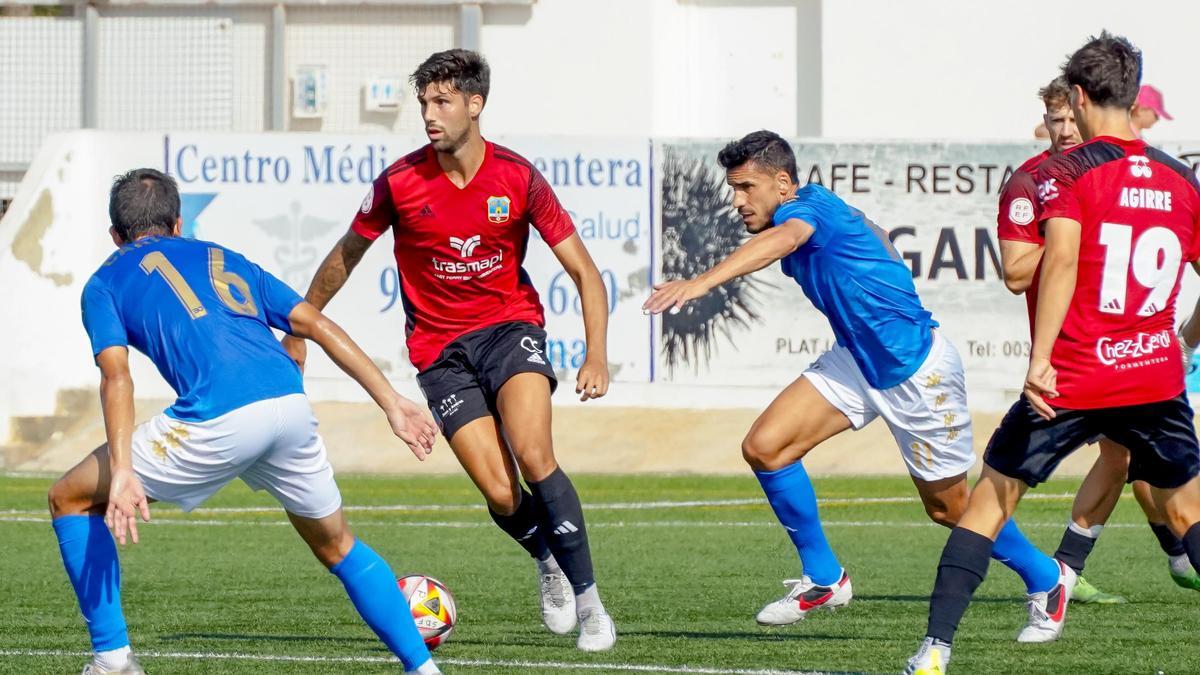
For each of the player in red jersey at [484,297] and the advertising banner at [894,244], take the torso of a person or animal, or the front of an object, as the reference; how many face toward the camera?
2

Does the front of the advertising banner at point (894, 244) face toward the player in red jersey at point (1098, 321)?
yes

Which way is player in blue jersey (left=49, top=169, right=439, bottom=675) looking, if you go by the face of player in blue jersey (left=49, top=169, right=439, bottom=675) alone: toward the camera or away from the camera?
away from the camera

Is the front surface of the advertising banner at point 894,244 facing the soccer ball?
yes

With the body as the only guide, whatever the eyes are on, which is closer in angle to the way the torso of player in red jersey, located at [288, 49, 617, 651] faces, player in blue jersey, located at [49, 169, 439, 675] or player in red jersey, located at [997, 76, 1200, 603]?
the player in blue jersey

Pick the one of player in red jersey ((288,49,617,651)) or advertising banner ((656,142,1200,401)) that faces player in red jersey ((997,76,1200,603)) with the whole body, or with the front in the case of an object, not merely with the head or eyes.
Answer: the advertising banner

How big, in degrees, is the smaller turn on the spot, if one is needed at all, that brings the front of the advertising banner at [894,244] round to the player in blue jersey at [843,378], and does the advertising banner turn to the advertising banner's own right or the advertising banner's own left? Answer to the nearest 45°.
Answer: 0° — it already faces them

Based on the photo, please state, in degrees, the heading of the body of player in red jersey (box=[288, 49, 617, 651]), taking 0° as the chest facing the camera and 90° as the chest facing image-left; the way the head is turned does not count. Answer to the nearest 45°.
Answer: approximately 0°

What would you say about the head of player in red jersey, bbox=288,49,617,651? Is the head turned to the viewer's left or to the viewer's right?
to the viewer's left
